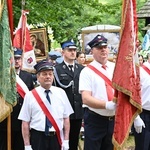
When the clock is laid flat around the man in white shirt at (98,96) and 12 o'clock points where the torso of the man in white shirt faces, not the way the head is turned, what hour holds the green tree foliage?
The green tree foliage is roughly at 7 o'clock from the man in white shirt.

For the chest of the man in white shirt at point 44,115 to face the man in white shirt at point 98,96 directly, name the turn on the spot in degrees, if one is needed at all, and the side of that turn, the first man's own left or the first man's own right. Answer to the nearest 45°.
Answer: approximately 90° to the first man's own left

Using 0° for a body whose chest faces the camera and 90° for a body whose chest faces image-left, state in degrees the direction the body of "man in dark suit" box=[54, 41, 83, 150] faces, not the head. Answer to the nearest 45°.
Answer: approximately 315°

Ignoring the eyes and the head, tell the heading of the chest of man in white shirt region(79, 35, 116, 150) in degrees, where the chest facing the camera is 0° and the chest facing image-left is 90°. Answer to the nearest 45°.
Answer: approximately 315°

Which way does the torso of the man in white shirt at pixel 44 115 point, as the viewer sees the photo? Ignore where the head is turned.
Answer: toward the camera

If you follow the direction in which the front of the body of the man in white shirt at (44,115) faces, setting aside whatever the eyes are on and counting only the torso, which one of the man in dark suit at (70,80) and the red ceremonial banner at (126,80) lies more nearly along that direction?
the red ceremonial banner

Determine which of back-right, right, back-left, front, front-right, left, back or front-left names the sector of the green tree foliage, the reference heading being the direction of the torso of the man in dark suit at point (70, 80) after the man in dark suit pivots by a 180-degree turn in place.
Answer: front-right

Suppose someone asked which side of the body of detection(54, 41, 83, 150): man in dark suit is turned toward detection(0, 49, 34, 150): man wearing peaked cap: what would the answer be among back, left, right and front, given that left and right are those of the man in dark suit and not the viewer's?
right

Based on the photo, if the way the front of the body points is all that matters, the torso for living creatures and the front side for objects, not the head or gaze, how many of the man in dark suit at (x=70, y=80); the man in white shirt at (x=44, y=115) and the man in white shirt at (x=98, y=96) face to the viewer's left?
0

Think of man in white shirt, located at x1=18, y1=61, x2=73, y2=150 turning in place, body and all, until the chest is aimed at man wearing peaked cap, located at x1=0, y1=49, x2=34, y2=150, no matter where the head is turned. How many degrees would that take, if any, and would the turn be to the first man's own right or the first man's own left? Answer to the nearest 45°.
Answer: approximately 135° to the first man's own right

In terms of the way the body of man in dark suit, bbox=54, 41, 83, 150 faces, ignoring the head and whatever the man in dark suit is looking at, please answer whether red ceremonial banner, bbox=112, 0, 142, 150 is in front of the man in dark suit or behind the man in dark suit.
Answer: in front

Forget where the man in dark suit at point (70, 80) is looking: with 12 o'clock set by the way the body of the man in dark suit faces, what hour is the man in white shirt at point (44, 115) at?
The man in white shirt is roughly at 2 o'clock from the man in dark suit.
